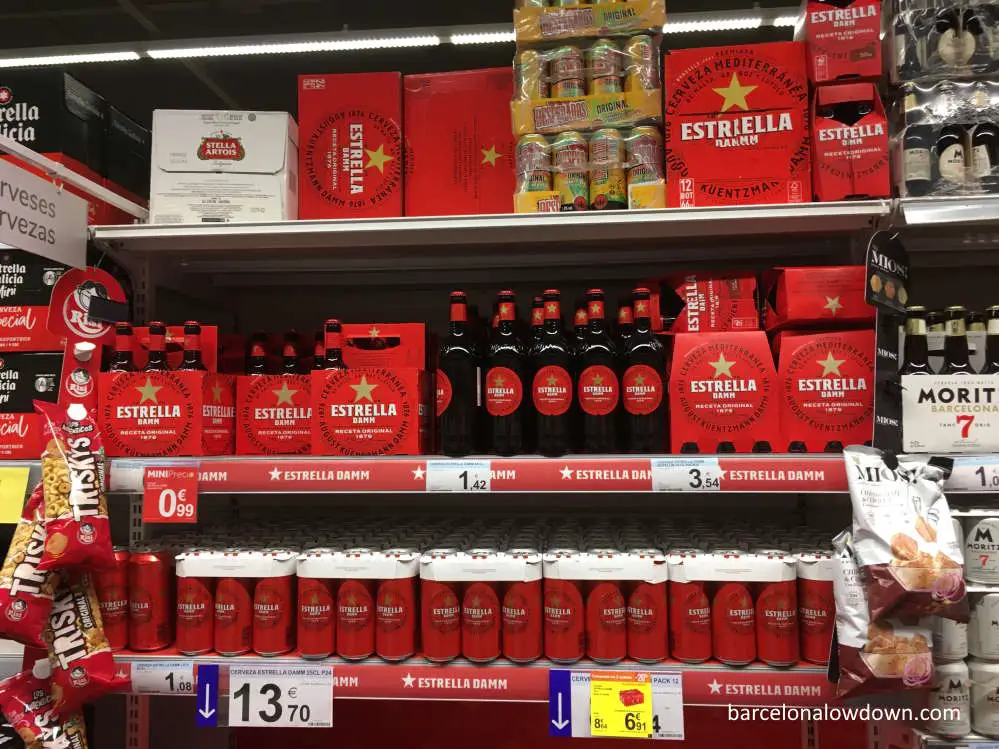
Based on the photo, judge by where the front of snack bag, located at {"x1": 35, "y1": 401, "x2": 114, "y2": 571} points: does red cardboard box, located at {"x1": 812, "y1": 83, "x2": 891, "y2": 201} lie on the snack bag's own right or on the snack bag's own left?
on the snack bag's own left

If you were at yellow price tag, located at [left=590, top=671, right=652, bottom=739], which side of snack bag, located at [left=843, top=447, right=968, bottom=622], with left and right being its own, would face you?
right

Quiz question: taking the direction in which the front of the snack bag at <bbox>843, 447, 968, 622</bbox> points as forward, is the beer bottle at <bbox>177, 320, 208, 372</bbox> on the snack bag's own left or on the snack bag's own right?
on the snack bag's own right

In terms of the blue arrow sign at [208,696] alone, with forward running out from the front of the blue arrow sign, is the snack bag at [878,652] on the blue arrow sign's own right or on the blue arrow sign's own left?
on the blue arrow sign's own left
